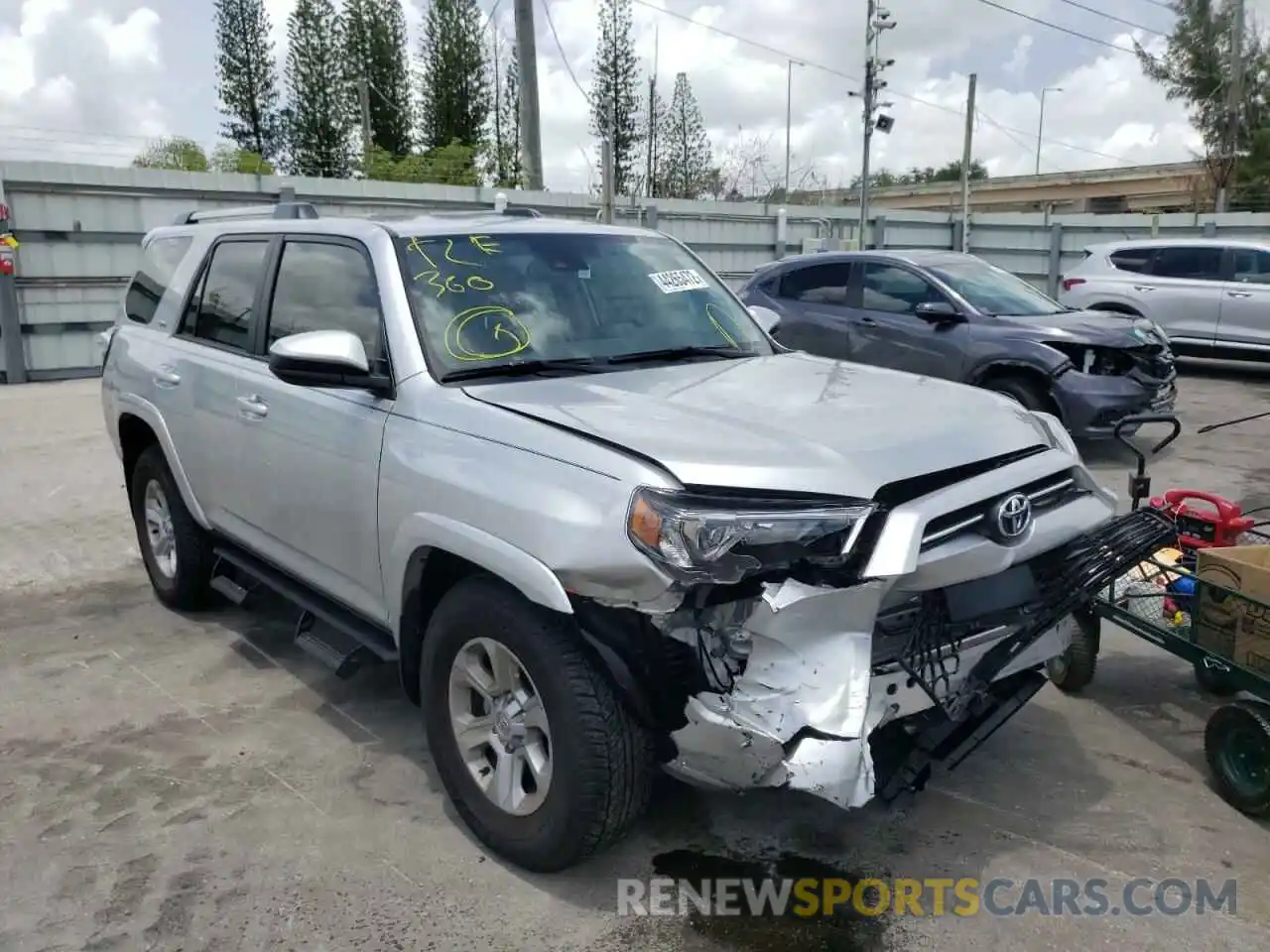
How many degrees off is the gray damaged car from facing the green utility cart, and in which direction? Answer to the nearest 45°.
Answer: approximately 45° to its right

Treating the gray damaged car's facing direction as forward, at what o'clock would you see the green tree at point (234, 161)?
The green tree is roughly at 6 o'clock from the gray damaged car.

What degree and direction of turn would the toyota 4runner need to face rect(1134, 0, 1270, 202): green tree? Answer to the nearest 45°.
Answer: approximately 90° to its left

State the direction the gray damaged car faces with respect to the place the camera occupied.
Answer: facing the viewer and to the right of the viewer

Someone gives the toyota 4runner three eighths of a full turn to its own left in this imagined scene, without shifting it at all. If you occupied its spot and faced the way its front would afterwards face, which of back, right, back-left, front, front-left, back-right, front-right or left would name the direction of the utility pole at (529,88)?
front

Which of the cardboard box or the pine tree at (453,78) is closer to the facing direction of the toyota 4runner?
the cardboard box

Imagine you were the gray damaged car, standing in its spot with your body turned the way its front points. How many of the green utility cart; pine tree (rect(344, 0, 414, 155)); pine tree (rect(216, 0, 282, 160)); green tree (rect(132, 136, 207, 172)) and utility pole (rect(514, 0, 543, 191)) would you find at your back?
4

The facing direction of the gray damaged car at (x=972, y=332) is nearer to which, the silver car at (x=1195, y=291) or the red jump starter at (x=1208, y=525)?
the red jump starter

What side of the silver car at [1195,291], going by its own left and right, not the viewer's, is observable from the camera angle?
right

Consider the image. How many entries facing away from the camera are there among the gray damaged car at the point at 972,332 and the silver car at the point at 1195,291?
0

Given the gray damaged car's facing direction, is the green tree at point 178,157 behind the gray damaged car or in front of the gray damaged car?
behind

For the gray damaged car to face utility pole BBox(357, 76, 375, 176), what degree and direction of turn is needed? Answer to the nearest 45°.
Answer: approximately 180°
